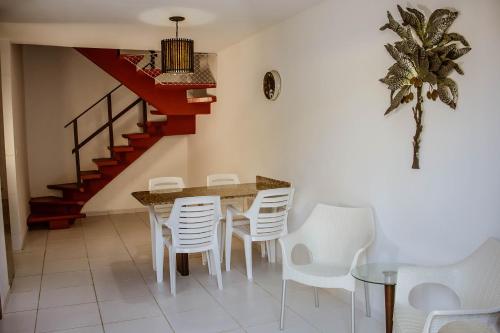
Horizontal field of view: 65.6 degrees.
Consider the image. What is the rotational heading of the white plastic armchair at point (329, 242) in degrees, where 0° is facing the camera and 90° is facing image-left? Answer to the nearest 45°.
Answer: approximately 45°

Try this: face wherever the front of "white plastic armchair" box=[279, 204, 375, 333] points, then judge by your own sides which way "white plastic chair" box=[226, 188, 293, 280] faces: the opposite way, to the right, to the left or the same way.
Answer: to the right

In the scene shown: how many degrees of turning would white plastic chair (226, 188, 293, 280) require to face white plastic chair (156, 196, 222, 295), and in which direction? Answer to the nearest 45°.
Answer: approximately 90° to its left

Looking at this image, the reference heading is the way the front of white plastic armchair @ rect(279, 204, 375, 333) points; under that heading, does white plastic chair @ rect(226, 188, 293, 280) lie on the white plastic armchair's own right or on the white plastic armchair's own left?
on the white plastic armchair's own right

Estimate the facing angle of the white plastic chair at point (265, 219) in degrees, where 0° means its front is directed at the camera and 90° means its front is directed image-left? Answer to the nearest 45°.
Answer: approximately 135°

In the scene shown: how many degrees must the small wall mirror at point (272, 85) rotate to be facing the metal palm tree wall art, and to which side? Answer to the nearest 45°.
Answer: approximately 90° to its left

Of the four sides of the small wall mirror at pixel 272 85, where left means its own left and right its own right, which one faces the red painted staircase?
right
